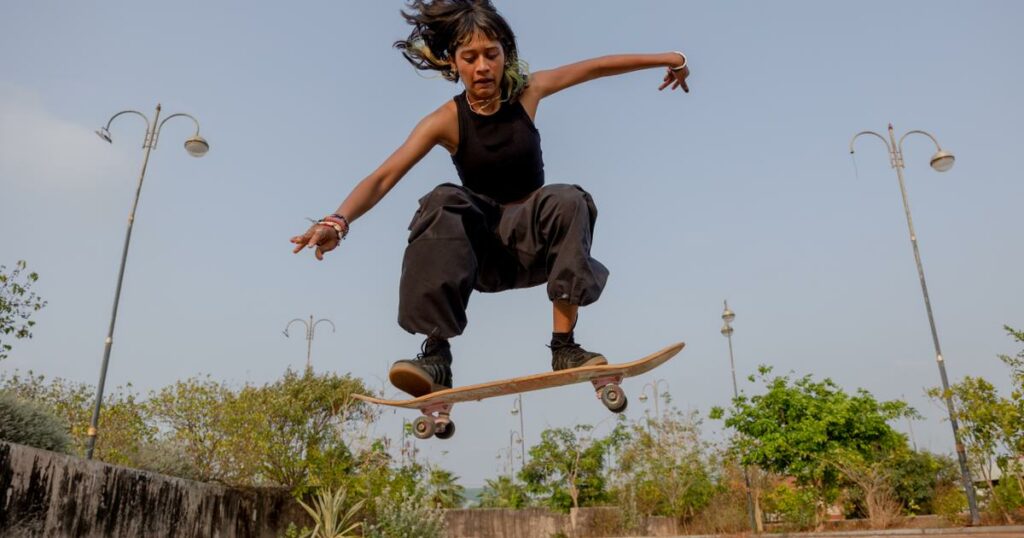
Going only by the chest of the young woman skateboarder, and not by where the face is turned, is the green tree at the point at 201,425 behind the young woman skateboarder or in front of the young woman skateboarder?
behind

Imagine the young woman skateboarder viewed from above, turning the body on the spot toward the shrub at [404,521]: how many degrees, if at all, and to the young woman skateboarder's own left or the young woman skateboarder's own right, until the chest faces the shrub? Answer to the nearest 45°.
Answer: approximately 180°

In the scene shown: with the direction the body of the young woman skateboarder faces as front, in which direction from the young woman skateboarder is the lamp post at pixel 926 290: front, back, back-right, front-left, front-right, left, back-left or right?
back-left

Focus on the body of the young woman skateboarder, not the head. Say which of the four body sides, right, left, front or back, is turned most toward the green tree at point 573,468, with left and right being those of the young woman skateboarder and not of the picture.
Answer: back

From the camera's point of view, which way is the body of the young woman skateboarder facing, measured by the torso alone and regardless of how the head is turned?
toward the camera

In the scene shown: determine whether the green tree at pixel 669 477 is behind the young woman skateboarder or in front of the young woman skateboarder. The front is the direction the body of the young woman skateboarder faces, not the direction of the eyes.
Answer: behind

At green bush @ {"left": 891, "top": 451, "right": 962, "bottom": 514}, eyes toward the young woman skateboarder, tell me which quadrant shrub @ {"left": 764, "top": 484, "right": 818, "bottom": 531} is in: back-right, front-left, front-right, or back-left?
front-right

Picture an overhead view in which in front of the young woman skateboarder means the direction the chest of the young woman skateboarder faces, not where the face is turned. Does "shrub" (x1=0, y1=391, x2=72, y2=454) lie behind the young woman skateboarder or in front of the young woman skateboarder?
behind

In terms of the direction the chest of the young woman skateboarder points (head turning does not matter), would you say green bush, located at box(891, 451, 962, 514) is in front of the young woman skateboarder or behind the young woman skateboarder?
behind

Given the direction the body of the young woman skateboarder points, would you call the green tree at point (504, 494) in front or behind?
behind

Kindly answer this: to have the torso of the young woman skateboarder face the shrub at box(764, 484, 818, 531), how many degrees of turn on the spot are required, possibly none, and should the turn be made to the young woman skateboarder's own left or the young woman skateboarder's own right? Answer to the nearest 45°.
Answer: approximately 135° to the young woman skateboarder's own left

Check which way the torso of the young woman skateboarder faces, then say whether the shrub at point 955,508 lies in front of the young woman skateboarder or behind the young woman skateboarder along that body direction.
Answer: behind
